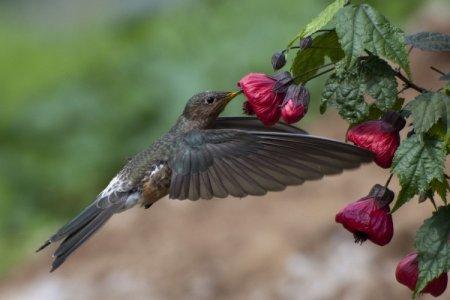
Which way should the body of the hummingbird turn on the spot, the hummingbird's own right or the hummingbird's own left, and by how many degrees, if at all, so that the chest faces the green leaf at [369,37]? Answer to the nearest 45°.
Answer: approximately 45° to the hummingbird's own right

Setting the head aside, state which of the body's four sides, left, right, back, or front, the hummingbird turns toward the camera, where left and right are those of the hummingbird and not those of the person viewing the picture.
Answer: right

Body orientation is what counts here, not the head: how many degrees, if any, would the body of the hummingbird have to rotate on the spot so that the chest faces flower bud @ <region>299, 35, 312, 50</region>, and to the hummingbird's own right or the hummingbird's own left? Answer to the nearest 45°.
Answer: approximately 45° to the hummingbird's own right

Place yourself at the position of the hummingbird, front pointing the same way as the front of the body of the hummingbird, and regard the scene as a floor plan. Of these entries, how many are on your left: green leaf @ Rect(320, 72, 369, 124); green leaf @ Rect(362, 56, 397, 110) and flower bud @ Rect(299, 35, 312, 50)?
0

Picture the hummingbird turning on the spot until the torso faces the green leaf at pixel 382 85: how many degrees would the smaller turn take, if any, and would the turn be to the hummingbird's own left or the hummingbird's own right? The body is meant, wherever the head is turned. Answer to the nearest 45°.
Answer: approximately 45° to the hummingbird's own right
